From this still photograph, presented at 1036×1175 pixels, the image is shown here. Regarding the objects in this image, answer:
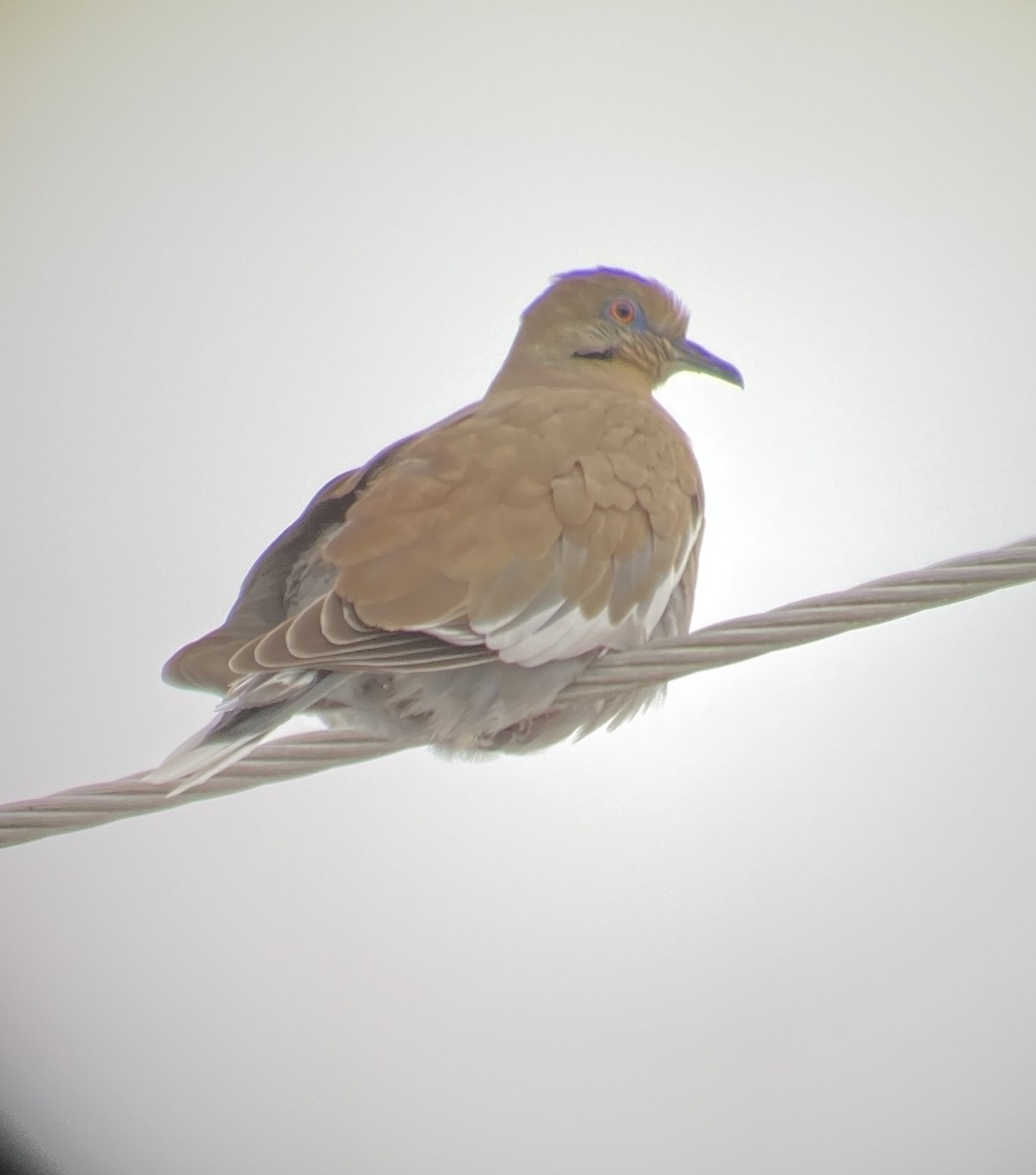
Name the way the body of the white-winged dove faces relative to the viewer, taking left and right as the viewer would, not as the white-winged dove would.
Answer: facing away from the viewer and to the right of the viewer
